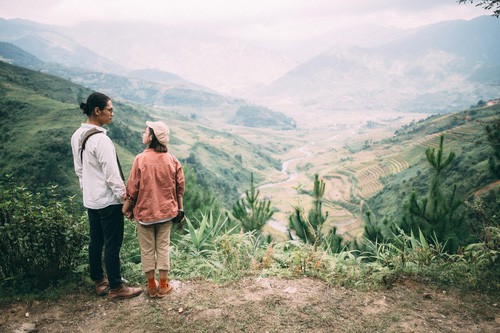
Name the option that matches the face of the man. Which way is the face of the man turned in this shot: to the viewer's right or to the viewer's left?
to the viewer's right

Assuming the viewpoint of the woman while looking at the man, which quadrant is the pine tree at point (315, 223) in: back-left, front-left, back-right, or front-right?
back-right

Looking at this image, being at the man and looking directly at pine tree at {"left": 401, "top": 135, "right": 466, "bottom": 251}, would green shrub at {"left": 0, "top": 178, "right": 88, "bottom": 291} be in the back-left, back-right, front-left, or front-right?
back-left

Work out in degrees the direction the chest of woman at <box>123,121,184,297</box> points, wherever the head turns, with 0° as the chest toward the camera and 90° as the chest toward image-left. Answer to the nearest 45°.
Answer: approximately 180°

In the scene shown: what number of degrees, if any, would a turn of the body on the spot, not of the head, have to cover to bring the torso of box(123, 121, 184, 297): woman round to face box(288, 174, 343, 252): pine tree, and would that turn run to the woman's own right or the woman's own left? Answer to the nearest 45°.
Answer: approximately 45° to the woman's own right
